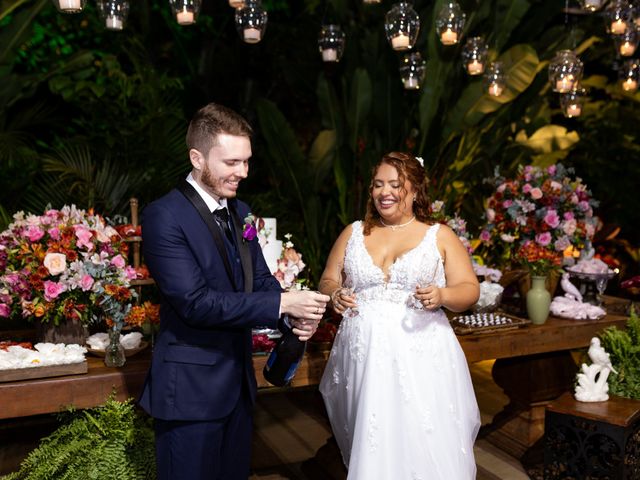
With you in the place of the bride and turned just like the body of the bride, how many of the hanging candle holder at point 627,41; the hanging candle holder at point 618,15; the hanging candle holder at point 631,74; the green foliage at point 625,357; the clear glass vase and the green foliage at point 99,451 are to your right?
2

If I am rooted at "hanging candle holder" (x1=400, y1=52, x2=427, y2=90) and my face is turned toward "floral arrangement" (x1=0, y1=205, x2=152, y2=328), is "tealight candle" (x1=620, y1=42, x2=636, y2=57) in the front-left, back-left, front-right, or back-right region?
back-left

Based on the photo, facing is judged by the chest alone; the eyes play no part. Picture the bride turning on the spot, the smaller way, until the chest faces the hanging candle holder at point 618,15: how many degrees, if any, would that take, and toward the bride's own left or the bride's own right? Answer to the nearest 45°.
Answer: approximately 135° to the bride's own left

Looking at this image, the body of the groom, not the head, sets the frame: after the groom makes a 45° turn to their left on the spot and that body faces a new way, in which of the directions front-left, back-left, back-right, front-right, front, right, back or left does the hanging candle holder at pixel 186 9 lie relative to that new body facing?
left

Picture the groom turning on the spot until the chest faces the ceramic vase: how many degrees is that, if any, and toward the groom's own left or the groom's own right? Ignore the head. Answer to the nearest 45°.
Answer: approximately 90° to the groom's own left

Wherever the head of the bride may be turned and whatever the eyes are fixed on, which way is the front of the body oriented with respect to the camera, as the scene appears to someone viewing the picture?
toward the camera

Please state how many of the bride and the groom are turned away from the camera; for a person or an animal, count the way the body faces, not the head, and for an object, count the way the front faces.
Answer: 0

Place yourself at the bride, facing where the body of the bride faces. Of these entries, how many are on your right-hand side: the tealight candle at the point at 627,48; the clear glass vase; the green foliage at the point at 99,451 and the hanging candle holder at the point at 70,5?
3

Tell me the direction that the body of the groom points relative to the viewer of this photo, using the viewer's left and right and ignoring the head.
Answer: facing the viewer and to the right of the viewer

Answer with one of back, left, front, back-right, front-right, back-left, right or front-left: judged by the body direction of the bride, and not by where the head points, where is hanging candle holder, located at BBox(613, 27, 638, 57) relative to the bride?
back-left

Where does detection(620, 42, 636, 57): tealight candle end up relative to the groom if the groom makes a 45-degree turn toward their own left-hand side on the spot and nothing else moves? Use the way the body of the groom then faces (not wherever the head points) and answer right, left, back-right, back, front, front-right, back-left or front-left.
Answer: front-left

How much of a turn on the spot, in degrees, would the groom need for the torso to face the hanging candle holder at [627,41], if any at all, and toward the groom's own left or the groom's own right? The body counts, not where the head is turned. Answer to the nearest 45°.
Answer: approximately 90° to the groom's own left
